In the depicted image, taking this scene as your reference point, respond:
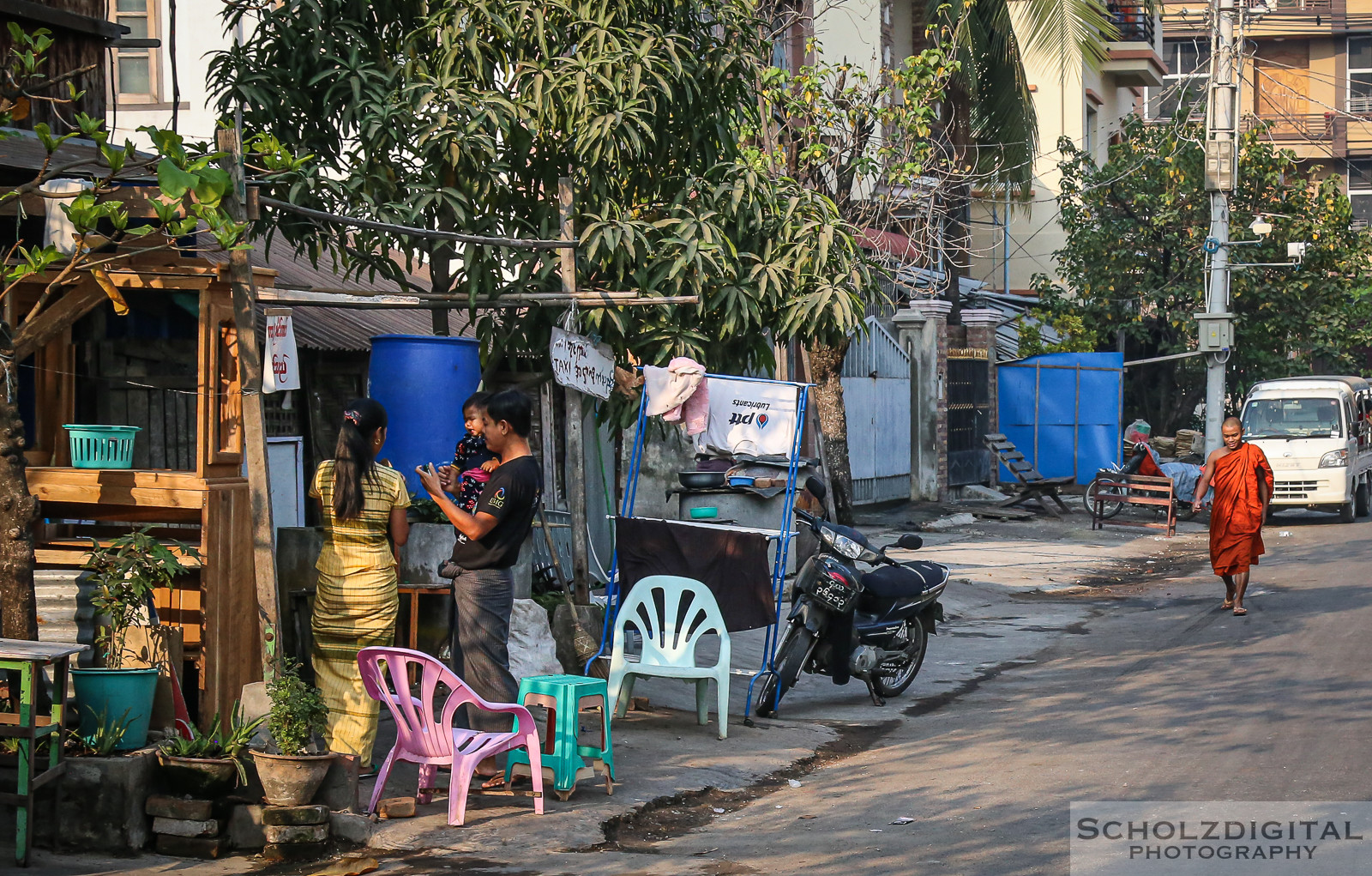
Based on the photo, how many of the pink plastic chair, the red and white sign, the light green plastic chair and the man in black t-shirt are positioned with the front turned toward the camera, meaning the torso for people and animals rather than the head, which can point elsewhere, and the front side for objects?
2

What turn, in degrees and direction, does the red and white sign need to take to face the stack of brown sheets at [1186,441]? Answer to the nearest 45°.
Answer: approximately 135° to its left

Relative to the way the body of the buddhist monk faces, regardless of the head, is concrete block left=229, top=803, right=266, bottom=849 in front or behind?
in front

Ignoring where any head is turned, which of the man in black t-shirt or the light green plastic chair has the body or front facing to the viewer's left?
the man in black t-shirt

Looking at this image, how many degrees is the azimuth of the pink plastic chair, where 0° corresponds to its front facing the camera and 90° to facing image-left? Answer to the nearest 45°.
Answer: approximately 225°

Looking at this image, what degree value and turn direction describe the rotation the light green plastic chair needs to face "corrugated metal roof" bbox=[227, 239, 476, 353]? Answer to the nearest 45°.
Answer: approximately 135° to its right

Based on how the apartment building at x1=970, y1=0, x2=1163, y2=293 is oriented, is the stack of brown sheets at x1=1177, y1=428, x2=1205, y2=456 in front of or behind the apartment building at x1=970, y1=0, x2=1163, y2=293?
in front

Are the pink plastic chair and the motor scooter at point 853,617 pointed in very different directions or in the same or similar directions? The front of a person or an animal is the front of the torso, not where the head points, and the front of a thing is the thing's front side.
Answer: very different directions

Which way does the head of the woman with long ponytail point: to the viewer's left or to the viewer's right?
to the viewer's right

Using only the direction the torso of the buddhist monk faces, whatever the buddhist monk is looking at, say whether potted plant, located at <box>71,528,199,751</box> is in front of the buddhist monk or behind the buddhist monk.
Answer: in front

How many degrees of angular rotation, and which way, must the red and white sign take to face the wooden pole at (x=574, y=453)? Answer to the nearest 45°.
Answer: approximately 135° to its left
